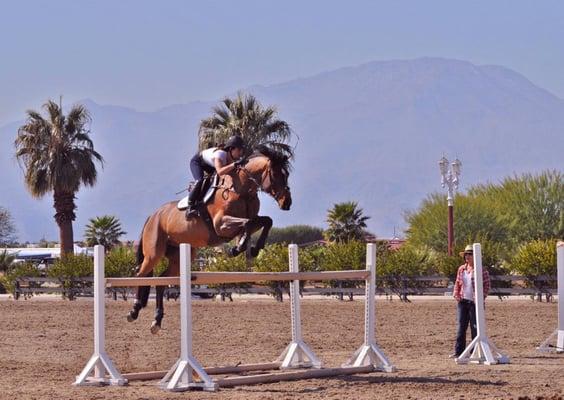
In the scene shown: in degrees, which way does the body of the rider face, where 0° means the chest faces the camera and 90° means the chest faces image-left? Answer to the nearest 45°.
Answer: approximately 270°

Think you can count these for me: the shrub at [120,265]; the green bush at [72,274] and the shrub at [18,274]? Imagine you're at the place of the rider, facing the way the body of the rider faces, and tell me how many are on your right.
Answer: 0

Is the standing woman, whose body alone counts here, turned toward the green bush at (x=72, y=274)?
no

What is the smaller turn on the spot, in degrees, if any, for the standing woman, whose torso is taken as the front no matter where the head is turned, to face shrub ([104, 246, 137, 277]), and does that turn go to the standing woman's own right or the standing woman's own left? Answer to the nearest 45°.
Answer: approximately 135° to the standing woman's own right

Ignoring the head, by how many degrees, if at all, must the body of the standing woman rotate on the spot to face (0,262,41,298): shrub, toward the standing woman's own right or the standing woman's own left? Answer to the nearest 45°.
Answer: approximately 135° to the standing woman's own right

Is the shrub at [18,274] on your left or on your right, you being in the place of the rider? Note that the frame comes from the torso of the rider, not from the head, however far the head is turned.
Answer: on your left

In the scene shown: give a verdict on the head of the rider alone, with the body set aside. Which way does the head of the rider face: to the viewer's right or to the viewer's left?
to the viewer's right

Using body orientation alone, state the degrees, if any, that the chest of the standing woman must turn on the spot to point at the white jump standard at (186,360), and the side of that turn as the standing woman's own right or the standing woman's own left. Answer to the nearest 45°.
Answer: approximately 45° to the standing woman's own right

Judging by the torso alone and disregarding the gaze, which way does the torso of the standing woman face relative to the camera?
toward the camera

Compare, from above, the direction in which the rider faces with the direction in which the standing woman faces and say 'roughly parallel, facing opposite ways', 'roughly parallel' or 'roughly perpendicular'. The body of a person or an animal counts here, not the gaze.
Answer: roughly perpendicular

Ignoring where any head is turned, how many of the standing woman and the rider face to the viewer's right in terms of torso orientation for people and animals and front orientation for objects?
1

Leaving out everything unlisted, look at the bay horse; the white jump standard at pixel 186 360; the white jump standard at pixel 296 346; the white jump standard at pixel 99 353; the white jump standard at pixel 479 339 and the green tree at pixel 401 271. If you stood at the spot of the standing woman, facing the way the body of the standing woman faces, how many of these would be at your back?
1

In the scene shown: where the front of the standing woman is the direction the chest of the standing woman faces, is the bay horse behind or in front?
in front

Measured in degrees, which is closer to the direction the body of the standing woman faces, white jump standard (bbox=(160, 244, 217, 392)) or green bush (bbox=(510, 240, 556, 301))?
the white jump standard
